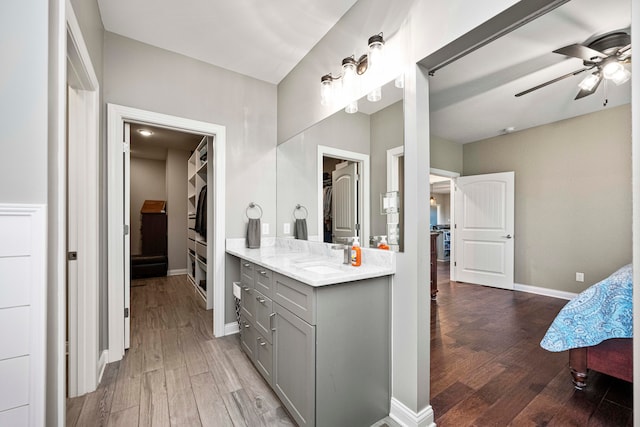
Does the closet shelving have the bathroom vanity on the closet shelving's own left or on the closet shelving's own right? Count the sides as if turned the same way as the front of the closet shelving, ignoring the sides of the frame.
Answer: on the closet shelving's own left

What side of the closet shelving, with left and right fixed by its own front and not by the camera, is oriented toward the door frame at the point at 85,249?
left

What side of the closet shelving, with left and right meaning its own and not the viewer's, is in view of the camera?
left

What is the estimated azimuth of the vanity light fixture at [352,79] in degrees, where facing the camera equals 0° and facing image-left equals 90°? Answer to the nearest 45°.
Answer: approximately 45°

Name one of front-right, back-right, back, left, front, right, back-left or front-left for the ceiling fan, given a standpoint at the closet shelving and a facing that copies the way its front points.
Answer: back-left

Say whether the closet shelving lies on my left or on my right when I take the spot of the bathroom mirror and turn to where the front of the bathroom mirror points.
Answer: on my right

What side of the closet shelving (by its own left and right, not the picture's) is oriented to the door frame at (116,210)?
left

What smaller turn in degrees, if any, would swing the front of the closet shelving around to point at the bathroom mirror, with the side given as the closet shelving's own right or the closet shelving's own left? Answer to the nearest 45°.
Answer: approximately 90° to the closet shelving's own left

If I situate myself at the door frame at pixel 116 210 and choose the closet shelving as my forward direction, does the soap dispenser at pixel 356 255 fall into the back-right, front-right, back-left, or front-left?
back-right
